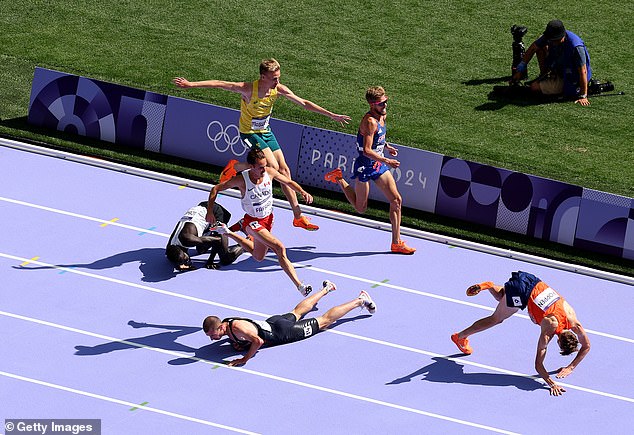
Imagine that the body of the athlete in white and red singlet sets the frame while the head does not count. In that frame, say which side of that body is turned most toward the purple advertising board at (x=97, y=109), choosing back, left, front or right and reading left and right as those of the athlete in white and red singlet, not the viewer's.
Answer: back

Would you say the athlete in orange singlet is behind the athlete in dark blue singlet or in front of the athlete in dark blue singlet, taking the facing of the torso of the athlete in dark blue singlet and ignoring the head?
in front

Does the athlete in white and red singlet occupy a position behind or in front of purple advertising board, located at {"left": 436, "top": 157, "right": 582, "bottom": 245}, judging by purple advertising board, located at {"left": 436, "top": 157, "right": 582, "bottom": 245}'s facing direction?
in front

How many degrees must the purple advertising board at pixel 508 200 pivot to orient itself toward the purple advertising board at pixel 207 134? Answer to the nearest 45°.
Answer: approximately 45° to its right

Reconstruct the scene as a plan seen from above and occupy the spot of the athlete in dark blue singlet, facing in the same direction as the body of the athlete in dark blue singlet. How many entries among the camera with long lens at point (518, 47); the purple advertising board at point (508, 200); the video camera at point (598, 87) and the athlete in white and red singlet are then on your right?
1

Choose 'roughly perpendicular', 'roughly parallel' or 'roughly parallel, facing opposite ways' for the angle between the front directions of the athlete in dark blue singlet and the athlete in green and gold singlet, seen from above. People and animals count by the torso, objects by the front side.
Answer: roughly parallel

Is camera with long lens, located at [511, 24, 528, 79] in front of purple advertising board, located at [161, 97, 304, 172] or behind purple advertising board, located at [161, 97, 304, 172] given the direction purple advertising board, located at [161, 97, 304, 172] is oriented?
behind

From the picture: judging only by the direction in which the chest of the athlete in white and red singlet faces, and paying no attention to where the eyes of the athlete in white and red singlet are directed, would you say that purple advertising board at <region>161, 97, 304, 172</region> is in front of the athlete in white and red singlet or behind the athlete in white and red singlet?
behind

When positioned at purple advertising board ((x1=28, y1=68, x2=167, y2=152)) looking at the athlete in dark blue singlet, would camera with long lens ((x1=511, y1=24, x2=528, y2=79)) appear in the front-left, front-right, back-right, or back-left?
front-left

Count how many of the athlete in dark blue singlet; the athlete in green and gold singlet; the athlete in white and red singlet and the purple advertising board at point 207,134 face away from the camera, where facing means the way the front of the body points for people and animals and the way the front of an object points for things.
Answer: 0

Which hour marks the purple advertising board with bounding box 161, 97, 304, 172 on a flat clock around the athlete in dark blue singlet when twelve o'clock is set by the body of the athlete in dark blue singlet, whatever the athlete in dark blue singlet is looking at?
The purple advertising board is roughly at 6 o'clock from the athlete in dark blue singlet.

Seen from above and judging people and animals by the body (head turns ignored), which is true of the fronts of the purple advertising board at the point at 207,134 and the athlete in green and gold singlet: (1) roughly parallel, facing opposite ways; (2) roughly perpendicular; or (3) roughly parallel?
roughly perpendicular

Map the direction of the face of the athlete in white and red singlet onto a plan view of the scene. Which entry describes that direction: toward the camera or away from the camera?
toward the camera

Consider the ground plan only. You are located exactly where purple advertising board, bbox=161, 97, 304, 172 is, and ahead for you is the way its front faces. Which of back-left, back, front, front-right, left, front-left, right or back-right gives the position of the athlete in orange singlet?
left

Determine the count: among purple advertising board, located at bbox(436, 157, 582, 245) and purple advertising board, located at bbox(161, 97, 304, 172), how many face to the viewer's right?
0
